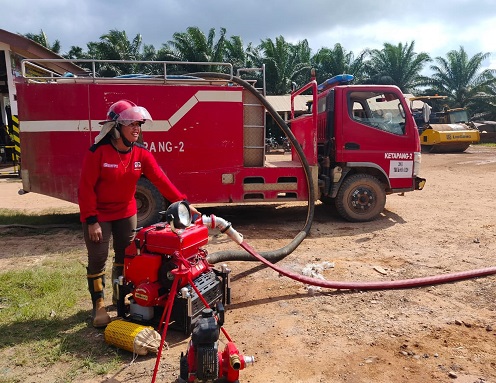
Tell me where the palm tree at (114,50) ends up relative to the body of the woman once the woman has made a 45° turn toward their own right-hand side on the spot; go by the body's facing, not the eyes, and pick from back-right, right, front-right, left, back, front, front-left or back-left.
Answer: back

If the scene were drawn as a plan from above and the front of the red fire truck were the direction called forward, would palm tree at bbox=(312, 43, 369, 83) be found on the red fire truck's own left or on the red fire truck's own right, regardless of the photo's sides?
on the red fire truck's own left

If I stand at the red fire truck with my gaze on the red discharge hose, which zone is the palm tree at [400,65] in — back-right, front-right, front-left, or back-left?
back-left

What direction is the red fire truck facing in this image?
to the viewer's right

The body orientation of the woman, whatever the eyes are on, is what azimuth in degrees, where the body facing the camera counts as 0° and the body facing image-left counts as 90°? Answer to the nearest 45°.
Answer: approximately 315°

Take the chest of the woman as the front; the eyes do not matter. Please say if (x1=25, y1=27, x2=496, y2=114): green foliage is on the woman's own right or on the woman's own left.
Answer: on the woman's own left
